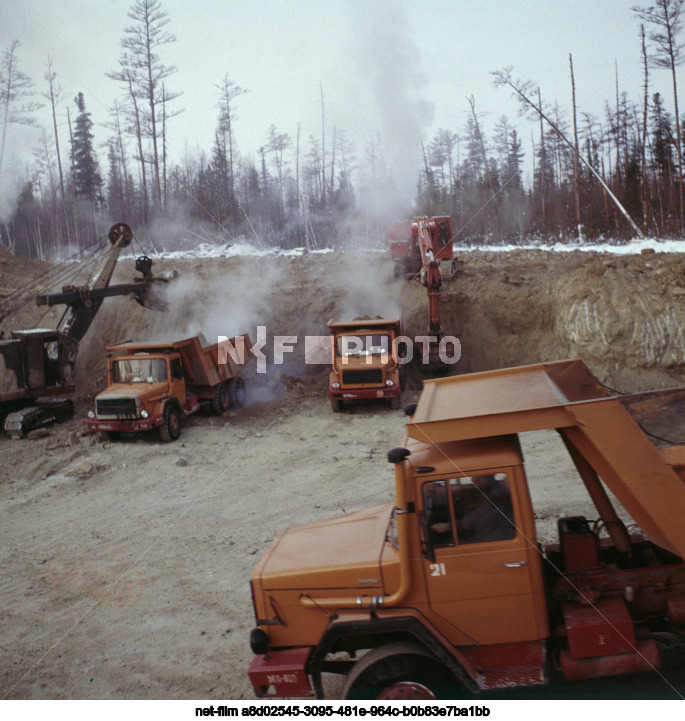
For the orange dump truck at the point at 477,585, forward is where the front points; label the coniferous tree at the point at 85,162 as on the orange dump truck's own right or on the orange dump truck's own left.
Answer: on the orange dump truck's own right

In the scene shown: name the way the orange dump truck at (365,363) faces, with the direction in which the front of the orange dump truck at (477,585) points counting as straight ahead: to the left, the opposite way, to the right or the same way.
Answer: to the left

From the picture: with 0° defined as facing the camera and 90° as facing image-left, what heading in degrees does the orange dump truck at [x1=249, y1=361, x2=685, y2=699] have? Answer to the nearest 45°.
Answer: approximately 90°

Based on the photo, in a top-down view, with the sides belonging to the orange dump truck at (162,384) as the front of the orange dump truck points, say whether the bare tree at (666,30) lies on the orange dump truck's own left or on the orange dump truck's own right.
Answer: on the orange dump truck's own left

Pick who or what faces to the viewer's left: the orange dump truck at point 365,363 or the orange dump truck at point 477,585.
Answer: the orange dump truck at point 477,585

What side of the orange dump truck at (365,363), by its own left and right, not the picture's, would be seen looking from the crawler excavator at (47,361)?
right

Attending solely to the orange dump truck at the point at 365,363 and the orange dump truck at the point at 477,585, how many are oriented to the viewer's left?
1

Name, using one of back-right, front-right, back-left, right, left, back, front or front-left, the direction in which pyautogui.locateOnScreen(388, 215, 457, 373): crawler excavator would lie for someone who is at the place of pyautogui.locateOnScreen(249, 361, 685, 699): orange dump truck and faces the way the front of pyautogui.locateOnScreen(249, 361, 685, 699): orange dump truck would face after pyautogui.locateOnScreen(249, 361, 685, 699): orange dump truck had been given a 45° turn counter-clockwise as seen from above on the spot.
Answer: back-right

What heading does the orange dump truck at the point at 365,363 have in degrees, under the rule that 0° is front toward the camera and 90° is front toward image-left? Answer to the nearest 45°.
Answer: approximately 0°

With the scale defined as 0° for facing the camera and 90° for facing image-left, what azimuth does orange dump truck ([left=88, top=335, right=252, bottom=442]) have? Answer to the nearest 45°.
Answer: approximately 45°

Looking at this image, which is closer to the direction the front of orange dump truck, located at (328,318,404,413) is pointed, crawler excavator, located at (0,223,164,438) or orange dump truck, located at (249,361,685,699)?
the orange dump truck
